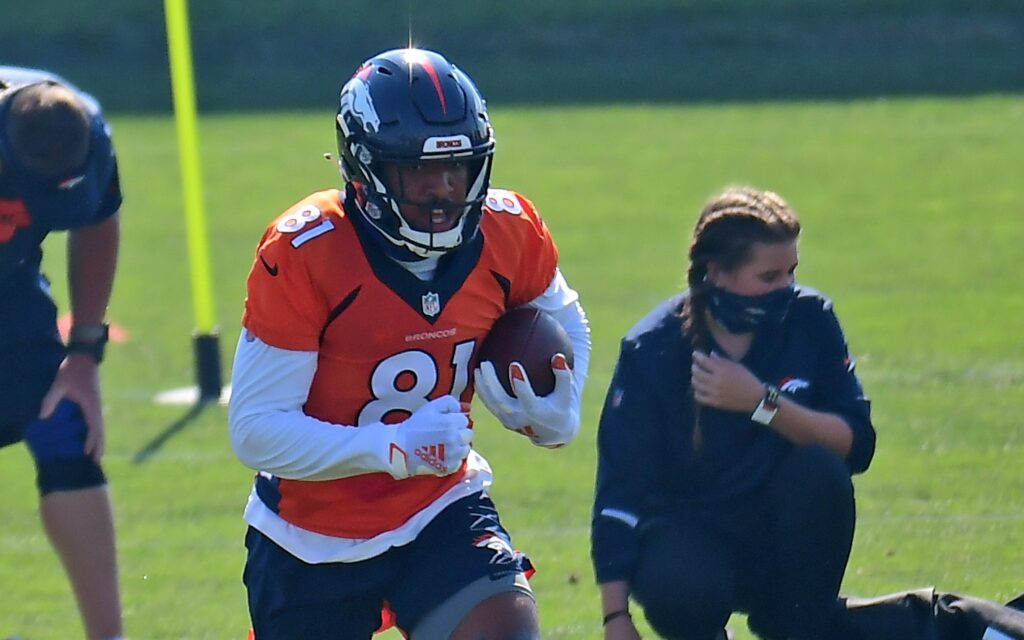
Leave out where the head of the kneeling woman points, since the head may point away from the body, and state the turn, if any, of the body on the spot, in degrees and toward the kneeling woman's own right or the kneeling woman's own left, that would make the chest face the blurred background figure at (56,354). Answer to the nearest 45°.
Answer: approximately 90° to the kneeling woman's own right

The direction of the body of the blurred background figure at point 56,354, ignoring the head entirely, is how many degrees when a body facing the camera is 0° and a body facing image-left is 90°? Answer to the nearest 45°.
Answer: approximately 0°

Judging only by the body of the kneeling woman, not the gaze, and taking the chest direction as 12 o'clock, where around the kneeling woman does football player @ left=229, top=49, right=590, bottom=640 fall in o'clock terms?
The football player is roughly at 2 o'clock from the kneeling woman.

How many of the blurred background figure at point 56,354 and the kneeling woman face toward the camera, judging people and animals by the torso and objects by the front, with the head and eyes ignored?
2

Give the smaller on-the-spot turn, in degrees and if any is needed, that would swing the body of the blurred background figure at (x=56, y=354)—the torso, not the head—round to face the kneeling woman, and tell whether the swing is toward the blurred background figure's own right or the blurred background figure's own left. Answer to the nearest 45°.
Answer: approximately 45° to the blurred background figure's own left
